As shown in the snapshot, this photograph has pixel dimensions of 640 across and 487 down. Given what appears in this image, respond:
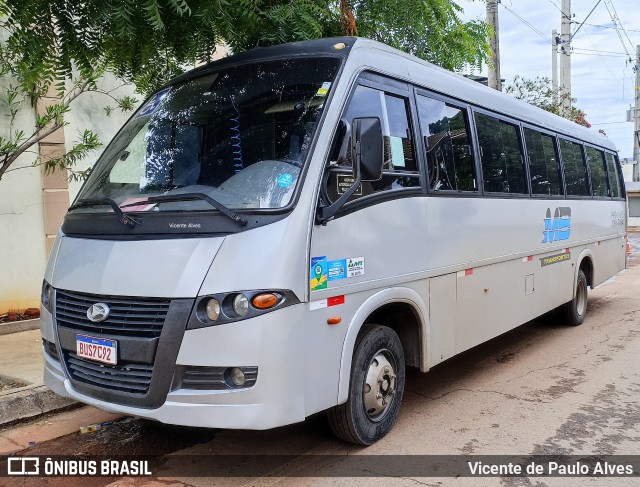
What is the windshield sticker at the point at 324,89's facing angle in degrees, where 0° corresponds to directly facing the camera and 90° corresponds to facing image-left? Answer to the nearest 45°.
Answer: approximately 45°

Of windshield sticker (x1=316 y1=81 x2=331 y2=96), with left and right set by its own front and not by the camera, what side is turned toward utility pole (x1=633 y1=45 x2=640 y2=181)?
back

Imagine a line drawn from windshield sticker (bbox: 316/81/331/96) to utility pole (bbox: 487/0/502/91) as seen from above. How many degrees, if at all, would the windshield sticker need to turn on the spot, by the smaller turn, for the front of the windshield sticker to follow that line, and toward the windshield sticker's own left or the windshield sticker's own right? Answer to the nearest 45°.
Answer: approximately 135° to the windshield sticker's own right

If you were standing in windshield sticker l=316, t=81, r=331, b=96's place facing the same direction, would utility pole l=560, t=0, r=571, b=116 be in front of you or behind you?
behind
